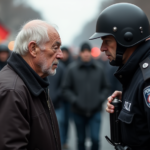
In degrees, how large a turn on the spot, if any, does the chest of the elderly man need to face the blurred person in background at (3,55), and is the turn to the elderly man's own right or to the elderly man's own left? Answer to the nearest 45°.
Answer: approximately 90° to the elderly man's own left

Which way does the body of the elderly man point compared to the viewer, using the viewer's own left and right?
facing to the right of the viewer

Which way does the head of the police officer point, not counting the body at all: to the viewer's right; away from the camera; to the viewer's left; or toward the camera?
to the viewer's left

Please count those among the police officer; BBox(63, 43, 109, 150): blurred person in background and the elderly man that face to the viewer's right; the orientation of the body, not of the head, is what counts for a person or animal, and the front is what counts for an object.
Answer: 1

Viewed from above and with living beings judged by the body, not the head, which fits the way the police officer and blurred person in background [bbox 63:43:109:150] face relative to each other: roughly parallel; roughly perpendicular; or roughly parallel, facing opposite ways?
roughly perpendicular

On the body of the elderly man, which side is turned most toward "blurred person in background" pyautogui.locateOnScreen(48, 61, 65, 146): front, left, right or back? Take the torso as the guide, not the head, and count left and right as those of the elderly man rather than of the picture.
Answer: left

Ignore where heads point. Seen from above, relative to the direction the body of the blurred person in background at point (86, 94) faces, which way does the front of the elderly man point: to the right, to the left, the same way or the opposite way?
to the left

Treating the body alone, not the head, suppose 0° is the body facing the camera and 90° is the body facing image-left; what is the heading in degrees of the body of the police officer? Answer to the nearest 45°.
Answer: approximately 90°

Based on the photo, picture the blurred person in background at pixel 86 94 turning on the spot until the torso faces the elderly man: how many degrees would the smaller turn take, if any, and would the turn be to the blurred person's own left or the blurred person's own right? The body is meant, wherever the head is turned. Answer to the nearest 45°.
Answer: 0° — they already face them

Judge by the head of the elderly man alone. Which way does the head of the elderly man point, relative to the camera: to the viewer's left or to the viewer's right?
to the viewer's right

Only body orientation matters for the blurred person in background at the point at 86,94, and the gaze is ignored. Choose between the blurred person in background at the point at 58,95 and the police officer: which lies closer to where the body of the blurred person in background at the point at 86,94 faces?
the police officer

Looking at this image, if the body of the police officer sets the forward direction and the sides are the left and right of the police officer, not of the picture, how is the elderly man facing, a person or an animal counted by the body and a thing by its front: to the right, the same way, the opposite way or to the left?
the opposite way

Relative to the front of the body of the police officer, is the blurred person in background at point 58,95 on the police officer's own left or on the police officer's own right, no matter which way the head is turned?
on the police officer's own right

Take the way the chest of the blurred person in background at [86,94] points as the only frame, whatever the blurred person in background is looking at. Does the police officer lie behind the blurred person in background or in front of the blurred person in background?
in front
